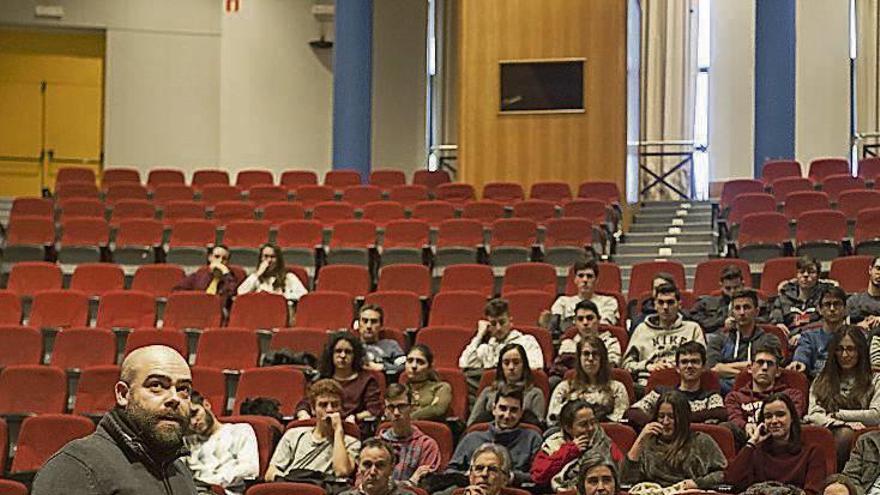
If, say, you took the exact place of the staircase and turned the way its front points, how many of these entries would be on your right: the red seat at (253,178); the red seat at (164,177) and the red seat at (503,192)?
3

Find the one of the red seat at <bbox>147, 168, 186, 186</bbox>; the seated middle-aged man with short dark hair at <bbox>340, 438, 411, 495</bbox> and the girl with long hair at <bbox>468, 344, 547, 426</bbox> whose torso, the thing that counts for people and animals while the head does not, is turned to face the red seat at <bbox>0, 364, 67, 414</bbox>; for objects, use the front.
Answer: the red seat at <bbox>147, 168, 186, 186</bbox>

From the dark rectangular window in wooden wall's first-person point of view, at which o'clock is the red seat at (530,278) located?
The red seat is roughly at 12 o'clock from the dark rectangular window in wooden wall.

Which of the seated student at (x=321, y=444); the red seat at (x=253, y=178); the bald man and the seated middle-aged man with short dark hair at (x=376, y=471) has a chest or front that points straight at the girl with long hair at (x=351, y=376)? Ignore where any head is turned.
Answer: the red seat

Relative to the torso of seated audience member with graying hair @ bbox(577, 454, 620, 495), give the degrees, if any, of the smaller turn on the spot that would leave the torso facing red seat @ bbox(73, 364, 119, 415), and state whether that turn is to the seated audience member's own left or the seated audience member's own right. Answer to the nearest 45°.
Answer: approximately 135° to the seated audience member's own right

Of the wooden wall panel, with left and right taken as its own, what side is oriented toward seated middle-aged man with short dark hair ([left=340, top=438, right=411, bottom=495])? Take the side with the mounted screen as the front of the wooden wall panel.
front

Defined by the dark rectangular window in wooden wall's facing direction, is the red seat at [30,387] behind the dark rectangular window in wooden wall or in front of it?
in front

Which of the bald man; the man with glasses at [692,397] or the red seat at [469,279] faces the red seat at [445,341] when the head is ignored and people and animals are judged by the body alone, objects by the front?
the red seat at [469,279]

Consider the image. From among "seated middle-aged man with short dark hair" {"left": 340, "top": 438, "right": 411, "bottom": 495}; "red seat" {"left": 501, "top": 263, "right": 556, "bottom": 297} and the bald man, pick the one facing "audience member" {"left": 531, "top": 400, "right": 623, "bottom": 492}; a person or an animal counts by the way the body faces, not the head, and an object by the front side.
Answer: the red seat

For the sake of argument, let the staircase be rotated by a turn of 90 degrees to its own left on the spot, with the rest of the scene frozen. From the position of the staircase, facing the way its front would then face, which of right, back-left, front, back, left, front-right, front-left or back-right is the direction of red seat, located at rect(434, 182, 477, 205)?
back

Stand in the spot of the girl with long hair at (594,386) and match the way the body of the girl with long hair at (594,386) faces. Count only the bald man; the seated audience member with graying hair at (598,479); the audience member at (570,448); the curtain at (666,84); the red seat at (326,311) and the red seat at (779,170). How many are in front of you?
3

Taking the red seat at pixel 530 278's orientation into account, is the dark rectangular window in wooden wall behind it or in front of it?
behind

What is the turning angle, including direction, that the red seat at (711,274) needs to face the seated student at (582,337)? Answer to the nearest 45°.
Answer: approximately 45° to its right

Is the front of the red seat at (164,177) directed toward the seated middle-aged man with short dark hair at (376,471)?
yes
